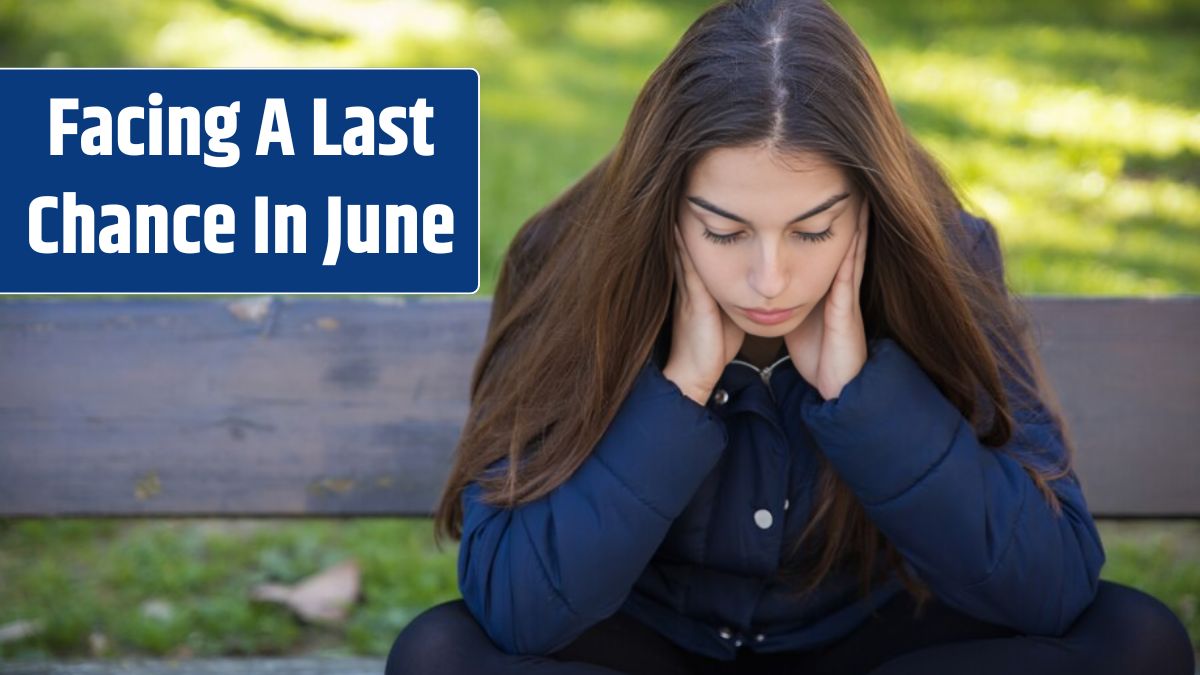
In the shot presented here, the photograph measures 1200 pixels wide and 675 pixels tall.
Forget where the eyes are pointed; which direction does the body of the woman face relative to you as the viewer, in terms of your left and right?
facing the viewer

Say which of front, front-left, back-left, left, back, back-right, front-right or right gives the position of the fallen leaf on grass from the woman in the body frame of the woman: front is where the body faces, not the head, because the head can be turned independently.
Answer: back-right

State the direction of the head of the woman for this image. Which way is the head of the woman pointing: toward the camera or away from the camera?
toward the camera
